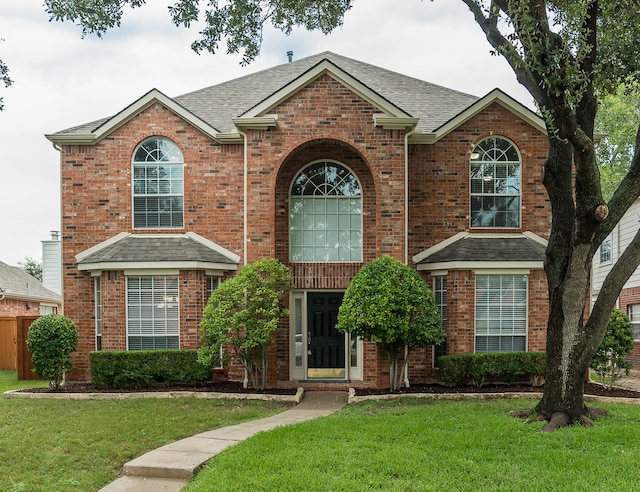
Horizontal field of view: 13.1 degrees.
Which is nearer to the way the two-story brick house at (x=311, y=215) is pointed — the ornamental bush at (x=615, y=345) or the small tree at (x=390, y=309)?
the small tree

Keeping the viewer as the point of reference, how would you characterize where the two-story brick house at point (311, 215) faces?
facing the viewer
